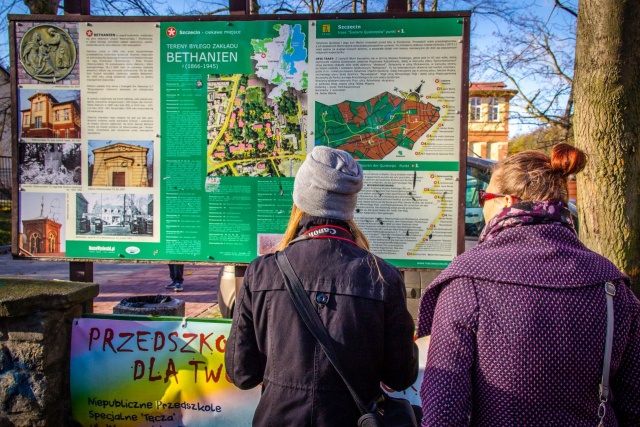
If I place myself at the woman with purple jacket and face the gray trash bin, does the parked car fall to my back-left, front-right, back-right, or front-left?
front-right

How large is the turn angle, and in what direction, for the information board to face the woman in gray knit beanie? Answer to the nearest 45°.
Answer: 0° — it already faces them

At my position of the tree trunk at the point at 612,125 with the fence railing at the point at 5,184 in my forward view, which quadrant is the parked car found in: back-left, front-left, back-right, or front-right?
front-right

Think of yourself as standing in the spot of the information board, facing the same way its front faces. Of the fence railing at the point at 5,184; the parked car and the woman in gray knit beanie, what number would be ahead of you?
1

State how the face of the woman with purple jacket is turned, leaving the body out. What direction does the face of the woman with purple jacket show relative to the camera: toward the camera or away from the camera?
away from the camera

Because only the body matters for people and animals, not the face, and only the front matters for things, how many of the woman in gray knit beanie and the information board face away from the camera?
1

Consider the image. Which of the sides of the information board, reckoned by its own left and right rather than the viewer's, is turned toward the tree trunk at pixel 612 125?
left

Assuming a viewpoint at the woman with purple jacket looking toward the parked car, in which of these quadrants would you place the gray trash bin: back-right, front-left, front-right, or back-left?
front-left

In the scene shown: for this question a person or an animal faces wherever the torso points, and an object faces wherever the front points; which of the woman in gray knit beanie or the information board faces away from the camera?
the woman in gray knit beanie

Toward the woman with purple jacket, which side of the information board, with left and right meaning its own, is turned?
front

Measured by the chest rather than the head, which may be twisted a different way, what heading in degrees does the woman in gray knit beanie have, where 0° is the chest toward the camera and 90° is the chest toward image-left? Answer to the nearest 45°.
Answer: approximately 180°

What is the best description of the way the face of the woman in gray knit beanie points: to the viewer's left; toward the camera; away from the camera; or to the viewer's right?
away from the camera

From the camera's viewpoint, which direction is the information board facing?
toward the camera

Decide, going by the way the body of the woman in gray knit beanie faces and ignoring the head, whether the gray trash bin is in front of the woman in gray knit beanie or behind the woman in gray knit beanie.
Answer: in front

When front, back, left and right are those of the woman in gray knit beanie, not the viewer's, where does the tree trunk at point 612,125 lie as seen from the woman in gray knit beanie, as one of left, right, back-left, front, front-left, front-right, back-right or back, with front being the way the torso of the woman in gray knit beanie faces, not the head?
front-right

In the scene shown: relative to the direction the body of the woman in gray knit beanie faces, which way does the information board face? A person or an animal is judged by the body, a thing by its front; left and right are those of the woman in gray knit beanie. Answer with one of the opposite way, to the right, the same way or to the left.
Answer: the opposite way

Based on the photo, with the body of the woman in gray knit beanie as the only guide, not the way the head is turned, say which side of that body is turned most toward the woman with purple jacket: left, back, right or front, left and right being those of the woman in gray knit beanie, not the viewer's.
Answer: right
